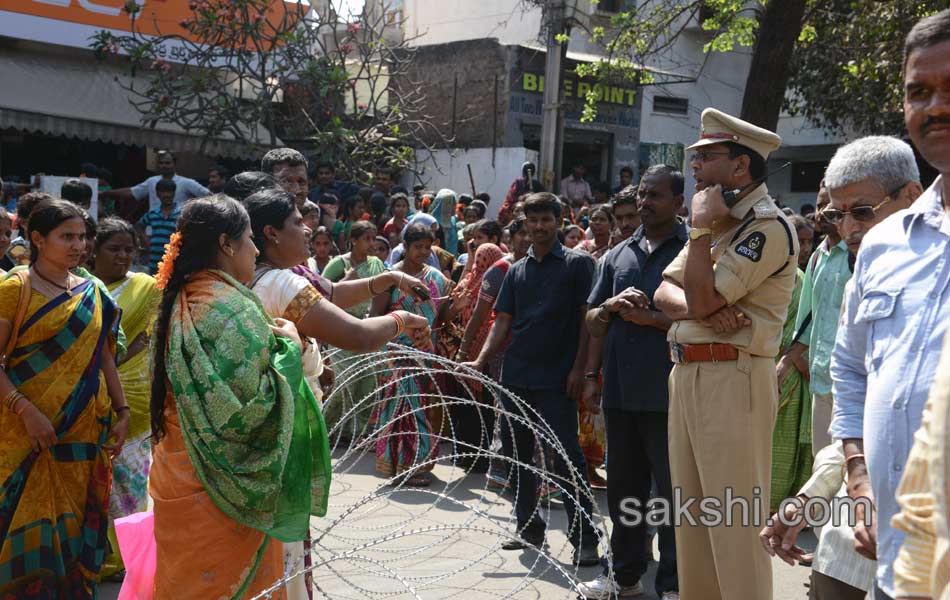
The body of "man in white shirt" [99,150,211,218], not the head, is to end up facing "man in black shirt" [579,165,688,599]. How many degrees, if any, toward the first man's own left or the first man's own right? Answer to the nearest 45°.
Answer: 0° — they already face them

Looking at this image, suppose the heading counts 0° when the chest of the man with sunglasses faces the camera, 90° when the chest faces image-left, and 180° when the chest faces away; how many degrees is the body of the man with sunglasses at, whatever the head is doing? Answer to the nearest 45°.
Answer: approximately 45°

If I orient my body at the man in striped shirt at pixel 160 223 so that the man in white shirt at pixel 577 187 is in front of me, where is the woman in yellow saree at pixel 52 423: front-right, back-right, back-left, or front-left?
back-right

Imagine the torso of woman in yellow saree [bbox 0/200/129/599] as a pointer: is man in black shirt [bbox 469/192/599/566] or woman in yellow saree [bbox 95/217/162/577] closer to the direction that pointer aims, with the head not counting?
the man in black shirt

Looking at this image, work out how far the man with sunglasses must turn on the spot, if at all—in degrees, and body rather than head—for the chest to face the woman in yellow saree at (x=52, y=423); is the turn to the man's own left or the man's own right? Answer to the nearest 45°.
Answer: approximately 45° to the man's own right

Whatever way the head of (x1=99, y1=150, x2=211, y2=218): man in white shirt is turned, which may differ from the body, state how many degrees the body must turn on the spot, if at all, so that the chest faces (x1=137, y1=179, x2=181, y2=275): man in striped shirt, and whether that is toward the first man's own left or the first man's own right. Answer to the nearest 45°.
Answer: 0° — they already face them

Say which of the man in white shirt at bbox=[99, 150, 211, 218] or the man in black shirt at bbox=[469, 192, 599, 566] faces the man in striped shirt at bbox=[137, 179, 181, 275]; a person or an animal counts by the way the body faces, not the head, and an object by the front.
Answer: the man in white shirt

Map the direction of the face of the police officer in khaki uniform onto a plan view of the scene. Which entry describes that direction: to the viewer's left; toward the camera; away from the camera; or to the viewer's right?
to the viewer's left

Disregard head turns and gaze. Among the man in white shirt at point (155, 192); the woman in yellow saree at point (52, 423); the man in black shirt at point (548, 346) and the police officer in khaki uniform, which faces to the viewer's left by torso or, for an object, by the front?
the police officer in khaki uniform

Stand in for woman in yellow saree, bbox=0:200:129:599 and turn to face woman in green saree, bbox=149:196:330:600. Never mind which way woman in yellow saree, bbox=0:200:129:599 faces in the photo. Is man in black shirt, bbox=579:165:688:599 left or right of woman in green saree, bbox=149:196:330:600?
left

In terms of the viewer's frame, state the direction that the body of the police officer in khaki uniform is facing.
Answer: to the viewer's left

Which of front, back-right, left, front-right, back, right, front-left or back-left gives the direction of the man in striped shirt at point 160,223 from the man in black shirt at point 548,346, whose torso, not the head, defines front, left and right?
back-right

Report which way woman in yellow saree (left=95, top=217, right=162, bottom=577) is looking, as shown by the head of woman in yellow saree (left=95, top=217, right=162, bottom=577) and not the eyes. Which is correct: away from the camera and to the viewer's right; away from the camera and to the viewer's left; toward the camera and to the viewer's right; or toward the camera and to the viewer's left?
toward the camera and to the viewer's right

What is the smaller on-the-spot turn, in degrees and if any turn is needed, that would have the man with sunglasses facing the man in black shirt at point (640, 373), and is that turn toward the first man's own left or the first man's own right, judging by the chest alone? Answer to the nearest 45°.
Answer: approximately 90° to the first man's own right

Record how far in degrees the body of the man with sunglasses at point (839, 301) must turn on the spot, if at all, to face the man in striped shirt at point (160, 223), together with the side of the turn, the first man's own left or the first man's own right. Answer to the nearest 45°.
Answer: approximately 90° to the first man's own right
